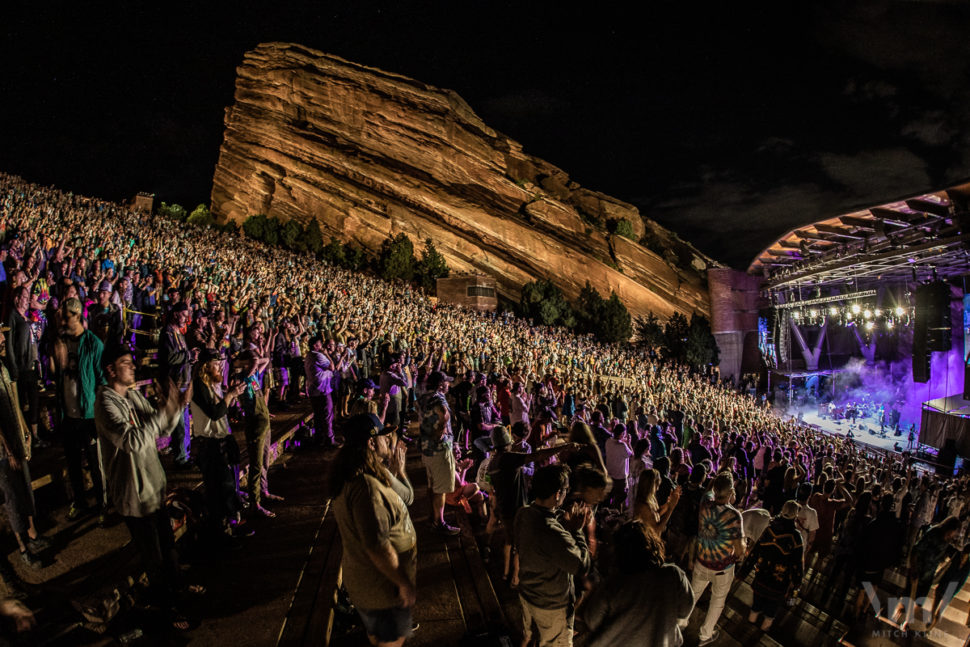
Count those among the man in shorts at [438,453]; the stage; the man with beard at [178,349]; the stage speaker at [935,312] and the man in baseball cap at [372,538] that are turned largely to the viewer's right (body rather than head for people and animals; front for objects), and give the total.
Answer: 3

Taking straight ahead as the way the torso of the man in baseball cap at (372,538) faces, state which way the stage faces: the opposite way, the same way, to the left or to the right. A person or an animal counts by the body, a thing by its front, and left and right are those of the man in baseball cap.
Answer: the opposite way

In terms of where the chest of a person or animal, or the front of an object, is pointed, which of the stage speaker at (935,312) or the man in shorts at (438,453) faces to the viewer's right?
the man in shorts

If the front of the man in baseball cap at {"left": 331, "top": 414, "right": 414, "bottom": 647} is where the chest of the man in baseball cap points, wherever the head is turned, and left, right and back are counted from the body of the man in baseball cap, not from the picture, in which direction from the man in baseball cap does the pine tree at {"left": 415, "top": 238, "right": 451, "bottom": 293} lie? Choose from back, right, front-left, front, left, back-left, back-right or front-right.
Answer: left

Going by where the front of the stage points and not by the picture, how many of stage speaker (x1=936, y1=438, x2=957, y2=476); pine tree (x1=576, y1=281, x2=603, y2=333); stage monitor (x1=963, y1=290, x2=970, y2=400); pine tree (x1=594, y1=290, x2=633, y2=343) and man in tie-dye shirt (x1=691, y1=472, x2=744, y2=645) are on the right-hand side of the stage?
2

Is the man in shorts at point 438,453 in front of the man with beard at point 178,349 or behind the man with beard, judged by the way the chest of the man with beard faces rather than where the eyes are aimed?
in front

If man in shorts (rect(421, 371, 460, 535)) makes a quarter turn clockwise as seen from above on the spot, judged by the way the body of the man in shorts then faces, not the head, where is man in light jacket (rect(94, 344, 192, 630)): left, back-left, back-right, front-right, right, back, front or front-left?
front-right

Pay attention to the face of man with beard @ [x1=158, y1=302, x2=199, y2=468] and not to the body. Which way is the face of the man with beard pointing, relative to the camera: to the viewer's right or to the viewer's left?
to the viewer's right

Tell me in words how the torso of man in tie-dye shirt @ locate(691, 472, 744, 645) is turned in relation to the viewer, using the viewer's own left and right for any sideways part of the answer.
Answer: facing away from the viewer and to the right of the viewer

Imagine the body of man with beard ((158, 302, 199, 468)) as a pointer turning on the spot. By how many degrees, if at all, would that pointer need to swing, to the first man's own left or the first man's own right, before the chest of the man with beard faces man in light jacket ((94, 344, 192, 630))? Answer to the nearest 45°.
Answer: approximately 90° to the first man's own right

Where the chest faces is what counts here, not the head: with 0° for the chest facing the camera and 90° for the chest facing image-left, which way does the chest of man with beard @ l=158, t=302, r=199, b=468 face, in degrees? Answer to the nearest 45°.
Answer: approximately 270°

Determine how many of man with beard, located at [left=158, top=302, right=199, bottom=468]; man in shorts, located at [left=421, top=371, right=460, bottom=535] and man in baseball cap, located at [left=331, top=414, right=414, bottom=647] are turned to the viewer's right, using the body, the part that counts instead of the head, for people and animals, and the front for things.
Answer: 3

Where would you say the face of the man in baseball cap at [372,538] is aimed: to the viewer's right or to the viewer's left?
to the viewer's right

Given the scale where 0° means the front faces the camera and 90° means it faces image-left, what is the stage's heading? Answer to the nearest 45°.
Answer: approximately 45°

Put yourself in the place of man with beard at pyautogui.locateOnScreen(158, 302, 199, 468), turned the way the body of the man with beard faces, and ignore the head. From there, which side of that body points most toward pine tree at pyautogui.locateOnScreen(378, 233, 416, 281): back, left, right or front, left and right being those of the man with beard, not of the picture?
left
